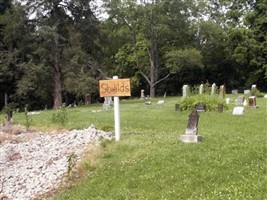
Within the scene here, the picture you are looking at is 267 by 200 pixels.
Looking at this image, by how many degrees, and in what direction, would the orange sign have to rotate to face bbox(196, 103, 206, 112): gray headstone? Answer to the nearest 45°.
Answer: approximately 135° to its left

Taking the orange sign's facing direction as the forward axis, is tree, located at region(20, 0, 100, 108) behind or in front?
behind

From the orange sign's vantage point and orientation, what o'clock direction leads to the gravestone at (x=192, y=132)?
The gravestone is roughly at 10 o'clock from the orange sign.

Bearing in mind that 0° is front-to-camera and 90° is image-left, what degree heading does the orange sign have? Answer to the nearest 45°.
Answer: approximately 0°

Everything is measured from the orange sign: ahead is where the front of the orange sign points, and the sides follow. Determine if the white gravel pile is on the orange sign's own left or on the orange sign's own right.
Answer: on the orange sign's own right

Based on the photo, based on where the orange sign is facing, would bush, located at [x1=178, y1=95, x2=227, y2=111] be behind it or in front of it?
behind

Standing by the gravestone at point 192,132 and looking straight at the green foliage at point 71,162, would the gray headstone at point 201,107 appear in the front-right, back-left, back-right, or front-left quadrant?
back-right

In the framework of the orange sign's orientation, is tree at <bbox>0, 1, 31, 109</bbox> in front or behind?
behind

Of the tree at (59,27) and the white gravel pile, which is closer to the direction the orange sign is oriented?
the white gravel pile
